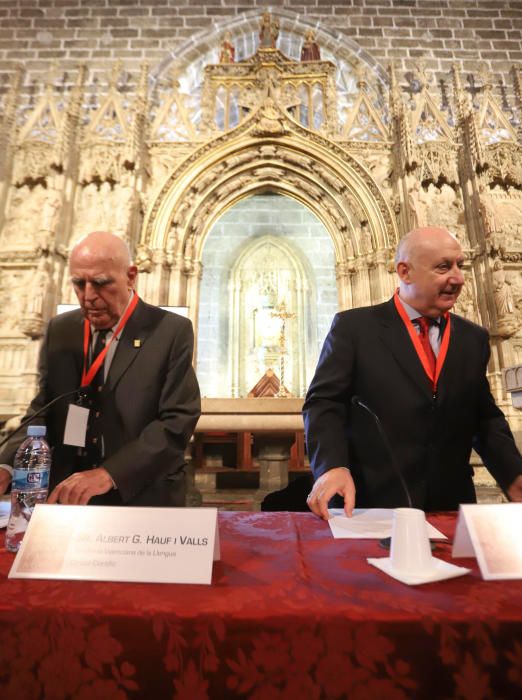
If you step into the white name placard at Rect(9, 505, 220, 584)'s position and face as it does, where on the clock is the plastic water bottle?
The plastic water bottle is roughly at 5 o'clock from the white name placard.

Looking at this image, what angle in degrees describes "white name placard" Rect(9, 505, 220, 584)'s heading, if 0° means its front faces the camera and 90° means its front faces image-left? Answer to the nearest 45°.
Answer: approximately 0°

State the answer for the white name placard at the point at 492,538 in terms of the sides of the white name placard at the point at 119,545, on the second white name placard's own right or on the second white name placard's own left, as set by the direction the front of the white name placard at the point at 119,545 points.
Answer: on the second white name placard's own left

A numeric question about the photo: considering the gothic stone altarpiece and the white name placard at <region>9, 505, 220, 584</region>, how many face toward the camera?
2

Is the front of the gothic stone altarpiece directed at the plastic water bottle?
yes

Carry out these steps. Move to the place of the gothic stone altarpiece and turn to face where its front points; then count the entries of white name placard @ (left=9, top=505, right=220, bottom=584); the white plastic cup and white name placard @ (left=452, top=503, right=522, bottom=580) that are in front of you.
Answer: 3
